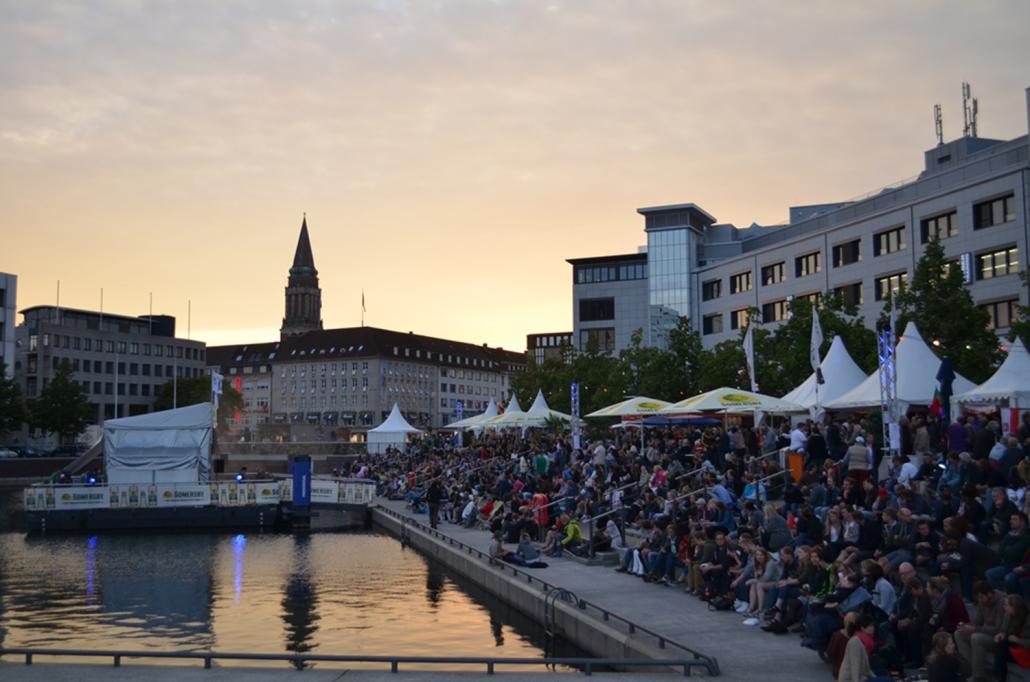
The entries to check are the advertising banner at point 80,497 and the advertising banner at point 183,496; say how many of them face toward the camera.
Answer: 2

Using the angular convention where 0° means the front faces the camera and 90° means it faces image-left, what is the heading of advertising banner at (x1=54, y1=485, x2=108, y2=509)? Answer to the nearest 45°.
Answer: approximately 0°

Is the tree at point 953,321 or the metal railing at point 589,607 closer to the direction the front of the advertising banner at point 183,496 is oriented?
the metal railing

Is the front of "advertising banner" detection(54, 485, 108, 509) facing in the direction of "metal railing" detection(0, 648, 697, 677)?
yes

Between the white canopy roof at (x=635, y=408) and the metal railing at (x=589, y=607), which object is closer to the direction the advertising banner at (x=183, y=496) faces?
the metal railing

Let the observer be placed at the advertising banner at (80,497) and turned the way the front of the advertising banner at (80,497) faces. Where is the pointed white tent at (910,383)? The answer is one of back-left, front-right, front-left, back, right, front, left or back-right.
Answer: front-left

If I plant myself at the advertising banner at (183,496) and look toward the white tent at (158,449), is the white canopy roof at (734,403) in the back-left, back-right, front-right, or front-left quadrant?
back-right

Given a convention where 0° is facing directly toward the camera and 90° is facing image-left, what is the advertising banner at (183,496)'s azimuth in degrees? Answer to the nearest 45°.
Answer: approximately 0°
